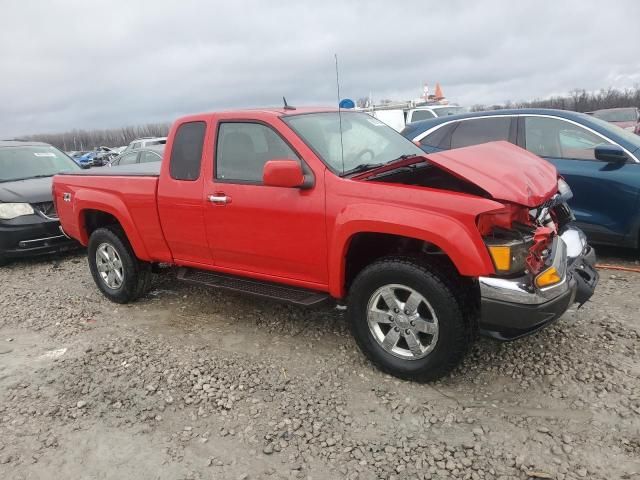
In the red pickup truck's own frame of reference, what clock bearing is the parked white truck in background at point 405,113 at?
The parked white truck in background is roughly at 8 o'clock from the red pickup truck.

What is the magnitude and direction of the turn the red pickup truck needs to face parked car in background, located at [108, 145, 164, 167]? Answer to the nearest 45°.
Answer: approximately 180°

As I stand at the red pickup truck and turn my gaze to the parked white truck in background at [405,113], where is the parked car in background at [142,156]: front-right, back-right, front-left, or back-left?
front-left

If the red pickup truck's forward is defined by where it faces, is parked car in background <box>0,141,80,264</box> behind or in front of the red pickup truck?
behind

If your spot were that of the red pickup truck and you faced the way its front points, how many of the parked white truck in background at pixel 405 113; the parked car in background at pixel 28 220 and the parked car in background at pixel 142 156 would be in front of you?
0

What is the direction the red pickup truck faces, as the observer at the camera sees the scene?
facing the viewer and to the right of the viewer

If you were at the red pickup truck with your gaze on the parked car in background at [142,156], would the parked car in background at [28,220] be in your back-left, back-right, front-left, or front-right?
front-left

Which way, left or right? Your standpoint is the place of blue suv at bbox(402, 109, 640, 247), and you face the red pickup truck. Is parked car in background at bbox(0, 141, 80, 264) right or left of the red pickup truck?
right
